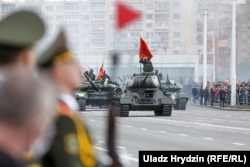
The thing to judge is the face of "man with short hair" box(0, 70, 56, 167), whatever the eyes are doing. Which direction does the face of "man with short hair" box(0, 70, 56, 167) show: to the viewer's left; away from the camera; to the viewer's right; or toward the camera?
to the viewer's right

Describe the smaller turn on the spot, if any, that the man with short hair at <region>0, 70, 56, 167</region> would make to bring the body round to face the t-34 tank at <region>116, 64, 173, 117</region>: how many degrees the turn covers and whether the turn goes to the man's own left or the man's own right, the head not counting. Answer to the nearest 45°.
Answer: approximately 45° to the man's own left

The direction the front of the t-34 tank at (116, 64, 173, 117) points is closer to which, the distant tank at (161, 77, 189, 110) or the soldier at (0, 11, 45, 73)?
the soldier

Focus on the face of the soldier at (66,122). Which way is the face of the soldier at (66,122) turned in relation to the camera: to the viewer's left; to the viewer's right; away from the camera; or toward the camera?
to the viewer's right

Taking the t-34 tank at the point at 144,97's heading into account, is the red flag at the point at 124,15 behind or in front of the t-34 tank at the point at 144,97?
in front

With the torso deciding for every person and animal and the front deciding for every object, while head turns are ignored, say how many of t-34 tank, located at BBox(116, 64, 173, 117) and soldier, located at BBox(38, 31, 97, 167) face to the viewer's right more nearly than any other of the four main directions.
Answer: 1

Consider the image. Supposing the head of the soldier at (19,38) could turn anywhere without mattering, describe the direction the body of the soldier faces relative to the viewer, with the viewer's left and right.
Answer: facing away from the viewer and to the right of the viewer

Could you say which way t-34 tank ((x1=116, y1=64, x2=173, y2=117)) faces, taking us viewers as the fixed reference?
facing the viewer

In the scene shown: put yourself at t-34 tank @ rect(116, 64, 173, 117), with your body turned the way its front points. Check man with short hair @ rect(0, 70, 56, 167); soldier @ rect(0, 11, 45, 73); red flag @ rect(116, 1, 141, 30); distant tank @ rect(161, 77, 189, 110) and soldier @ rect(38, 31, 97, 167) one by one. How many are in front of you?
4

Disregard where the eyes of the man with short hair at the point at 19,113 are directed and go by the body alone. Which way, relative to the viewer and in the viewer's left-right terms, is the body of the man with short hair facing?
facing away from the viewer and to the right of the viewer

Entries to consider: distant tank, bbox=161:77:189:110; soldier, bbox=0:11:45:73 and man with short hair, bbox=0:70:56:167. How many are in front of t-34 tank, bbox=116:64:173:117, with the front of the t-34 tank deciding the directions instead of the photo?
2

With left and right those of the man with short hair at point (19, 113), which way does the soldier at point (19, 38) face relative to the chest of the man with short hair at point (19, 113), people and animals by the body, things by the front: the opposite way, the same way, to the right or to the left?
the same way

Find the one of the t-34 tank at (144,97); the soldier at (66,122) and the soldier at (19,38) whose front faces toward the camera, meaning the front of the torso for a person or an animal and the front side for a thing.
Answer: the t-34 tank

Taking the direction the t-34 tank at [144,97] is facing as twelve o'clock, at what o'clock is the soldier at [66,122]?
The soldier is roughly at 12 o'clock from the t-34 tank.

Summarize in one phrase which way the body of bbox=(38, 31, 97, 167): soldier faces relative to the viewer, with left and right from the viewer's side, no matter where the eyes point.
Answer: facing to the right of the viewer

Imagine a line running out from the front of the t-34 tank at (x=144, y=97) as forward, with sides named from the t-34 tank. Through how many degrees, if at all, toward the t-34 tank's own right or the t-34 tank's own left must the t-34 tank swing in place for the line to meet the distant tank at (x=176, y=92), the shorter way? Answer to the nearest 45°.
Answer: approximately 180°
